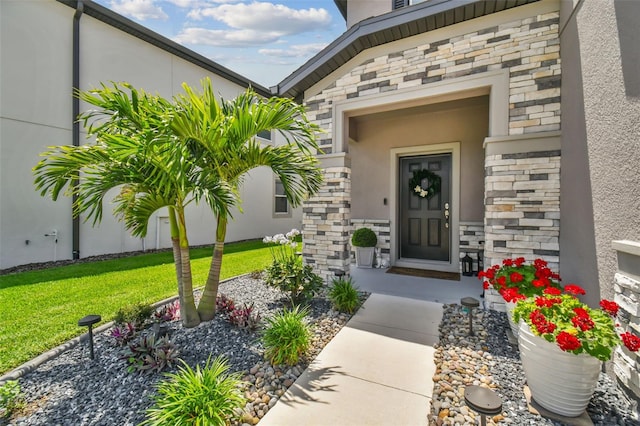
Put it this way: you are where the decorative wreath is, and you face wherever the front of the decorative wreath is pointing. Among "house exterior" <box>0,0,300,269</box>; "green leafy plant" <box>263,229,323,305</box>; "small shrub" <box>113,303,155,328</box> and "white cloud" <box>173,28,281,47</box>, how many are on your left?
0

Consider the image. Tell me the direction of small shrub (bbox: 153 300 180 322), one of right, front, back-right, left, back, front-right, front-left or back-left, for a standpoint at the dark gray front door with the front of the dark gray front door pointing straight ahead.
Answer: front-right

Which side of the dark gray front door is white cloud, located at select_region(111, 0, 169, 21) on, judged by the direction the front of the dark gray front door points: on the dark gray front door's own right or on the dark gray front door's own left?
on the dark gray front door's own right

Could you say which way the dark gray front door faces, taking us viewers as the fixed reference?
facing the viewer

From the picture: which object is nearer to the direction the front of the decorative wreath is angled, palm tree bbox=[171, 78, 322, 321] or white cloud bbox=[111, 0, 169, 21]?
the palm tree

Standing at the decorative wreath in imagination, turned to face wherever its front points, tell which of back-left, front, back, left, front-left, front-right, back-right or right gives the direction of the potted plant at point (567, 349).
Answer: front

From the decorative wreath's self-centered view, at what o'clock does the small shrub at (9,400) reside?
The small shrub is roughly at 1 o'clock from the decorative wreath.

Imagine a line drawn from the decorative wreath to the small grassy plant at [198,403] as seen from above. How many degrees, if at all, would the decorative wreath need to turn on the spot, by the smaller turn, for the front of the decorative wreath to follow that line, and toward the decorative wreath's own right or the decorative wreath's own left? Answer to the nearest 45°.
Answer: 0° — it already faces it

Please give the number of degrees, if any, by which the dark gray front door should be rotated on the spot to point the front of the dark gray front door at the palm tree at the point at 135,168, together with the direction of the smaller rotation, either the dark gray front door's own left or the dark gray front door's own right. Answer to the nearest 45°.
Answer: approximately 45° to the dark gray front door's own right

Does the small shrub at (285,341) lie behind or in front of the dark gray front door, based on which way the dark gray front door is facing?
in front

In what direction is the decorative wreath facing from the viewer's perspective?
toward the camera

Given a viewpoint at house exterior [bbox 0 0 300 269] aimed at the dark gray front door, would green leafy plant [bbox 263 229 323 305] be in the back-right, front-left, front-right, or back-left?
front-right
